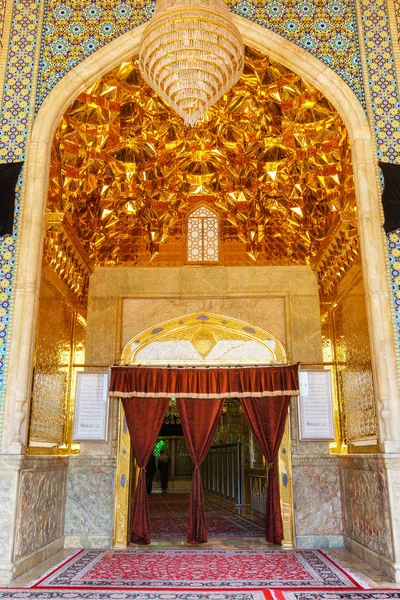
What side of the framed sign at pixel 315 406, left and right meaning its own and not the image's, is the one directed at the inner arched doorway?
right

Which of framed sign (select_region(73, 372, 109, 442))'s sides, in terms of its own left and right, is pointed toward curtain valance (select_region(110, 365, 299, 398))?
left

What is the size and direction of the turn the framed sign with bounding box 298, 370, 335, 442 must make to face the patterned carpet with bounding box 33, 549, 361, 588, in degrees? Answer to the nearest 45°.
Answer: approximately 45° to its right

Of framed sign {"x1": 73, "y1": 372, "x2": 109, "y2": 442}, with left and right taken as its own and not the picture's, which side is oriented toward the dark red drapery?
left

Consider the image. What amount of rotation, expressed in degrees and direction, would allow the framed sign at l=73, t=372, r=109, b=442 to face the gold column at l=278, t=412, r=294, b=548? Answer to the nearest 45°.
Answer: approximately 90° to its left

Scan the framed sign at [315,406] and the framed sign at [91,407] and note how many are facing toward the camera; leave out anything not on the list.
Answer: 2

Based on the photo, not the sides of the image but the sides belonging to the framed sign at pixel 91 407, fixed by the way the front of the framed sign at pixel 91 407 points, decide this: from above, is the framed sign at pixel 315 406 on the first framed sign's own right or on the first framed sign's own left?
on the first framed sign's own left

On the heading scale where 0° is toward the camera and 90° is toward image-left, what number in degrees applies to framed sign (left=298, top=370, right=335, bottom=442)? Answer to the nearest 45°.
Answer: approximately 0°
